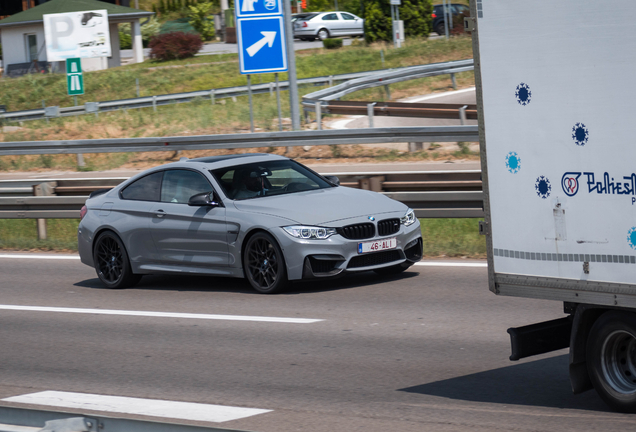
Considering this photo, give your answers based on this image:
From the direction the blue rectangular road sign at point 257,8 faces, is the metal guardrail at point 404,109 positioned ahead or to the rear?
to the rear

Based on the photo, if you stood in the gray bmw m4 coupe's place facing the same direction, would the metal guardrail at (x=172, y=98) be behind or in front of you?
behind

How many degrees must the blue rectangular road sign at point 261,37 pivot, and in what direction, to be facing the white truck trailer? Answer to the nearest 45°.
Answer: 0° — it already faces it

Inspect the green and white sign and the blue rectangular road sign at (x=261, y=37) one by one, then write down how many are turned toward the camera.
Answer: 2

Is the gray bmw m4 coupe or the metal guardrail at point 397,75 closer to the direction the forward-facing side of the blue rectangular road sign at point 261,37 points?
the gray bmw m4 coupe

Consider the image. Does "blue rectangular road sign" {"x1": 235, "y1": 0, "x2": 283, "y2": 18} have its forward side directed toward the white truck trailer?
yes

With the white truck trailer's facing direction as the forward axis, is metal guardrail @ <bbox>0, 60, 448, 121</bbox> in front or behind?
behind

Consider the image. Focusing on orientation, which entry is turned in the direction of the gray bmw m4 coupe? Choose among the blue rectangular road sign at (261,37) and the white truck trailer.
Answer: the blue rectangular road sign

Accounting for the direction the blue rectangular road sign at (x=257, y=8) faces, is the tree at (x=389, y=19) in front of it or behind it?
behind

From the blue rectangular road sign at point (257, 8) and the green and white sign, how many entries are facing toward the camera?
2
